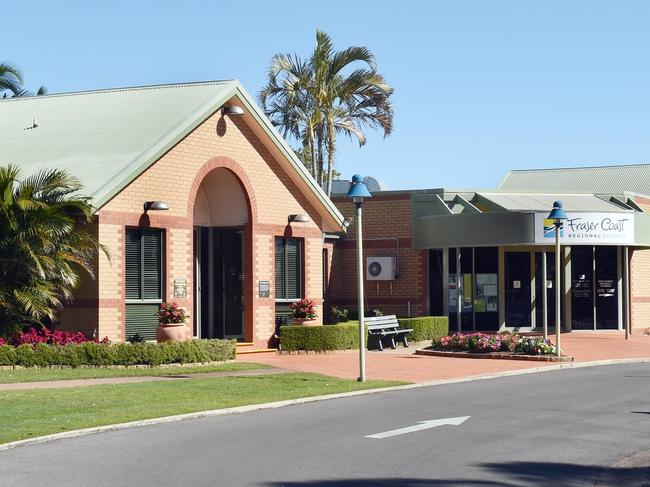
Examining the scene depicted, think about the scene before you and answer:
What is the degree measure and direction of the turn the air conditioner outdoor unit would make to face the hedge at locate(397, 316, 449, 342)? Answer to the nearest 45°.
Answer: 0° — it already faces it

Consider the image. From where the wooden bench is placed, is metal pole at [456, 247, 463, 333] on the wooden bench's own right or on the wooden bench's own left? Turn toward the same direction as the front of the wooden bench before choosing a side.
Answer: on the wooden bench's own left

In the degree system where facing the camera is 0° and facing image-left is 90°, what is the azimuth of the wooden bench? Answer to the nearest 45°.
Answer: approximately 315°

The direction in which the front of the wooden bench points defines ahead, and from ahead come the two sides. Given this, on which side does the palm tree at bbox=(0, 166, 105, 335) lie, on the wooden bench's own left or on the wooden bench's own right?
on the wooden bench's own right

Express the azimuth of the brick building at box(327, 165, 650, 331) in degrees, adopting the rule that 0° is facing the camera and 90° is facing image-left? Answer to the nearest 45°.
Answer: approximately 0°

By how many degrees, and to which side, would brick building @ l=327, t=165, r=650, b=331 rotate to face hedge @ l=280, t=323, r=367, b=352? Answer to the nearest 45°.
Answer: approximately 45° to its right

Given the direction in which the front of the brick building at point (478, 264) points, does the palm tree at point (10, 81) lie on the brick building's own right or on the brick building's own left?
on the brick building's own right
